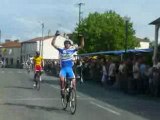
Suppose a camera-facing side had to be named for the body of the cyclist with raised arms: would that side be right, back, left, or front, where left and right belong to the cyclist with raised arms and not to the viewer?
front
